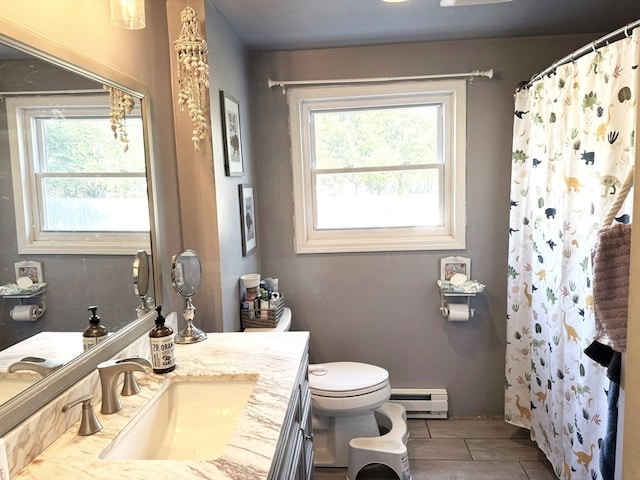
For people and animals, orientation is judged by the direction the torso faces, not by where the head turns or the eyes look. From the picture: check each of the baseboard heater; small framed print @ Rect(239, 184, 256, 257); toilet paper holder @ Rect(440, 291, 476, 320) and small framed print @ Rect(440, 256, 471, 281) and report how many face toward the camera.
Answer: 3

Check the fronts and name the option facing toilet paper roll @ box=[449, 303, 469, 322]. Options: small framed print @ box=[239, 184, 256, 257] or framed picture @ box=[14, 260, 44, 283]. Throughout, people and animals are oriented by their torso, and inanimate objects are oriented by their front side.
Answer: the small framed print

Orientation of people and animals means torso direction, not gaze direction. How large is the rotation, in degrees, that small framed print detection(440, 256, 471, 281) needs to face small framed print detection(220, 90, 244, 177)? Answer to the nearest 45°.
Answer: approximately 45° to its right

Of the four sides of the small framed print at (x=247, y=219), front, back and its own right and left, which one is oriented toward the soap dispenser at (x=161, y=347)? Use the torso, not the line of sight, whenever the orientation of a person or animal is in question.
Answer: right

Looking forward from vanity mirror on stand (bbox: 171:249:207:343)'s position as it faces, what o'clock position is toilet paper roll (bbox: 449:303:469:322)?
The toilet paper roll is roughly at 10 o'clock from the vanity mirror on stand.
